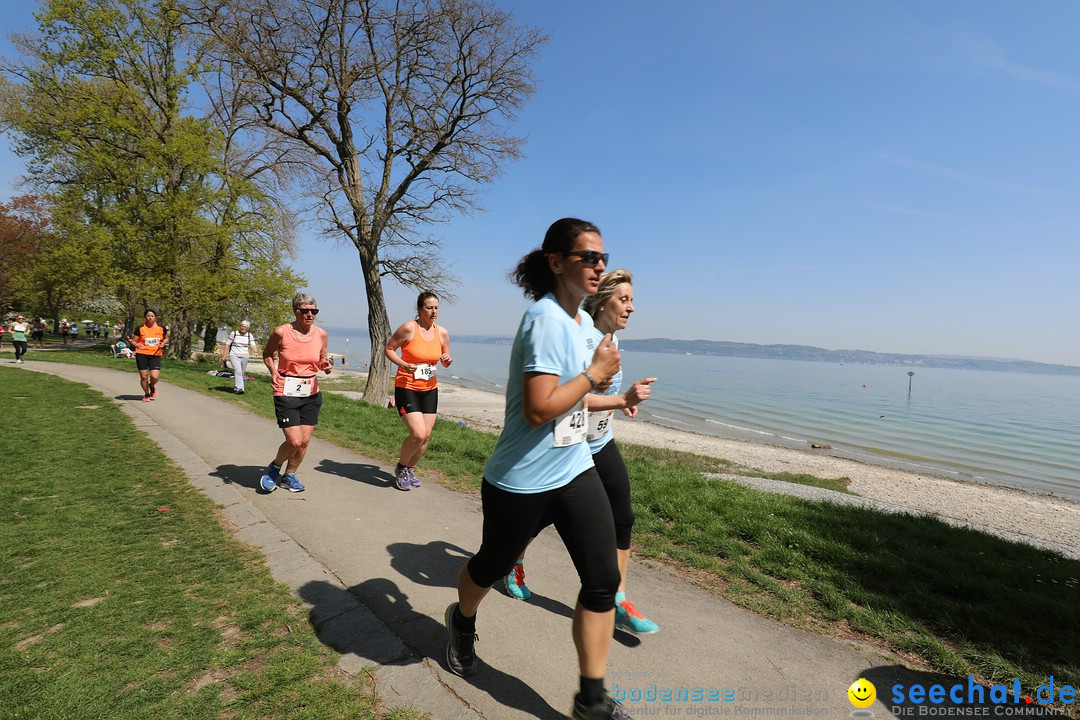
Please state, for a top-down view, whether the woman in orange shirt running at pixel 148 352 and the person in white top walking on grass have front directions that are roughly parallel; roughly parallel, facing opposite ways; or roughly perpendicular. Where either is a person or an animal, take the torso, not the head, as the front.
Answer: roughly parallel

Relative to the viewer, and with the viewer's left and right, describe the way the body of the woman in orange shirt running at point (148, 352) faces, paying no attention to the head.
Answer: facing the viewer

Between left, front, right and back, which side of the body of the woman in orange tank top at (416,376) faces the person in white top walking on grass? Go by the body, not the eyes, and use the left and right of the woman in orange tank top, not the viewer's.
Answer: back

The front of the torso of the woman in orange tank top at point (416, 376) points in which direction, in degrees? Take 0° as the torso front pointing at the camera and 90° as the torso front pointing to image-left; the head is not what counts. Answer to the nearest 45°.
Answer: approximately 315°

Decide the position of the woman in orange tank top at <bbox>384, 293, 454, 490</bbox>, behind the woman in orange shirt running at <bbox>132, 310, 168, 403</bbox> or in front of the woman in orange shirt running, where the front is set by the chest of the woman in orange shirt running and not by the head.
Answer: in front

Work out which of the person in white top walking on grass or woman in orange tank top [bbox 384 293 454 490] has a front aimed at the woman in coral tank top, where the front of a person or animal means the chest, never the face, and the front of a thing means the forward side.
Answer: the person in white top walking on grass

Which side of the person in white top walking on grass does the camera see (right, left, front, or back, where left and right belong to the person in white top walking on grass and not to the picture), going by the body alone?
front

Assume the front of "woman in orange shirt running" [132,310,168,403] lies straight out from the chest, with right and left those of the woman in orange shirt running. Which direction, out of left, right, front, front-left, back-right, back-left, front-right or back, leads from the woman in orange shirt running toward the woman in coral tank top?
front

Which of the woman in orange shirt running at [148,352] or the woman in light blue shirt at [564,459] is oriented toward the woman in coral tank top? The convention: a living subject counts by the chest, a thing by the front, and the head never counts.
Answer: the woman in orange shirt running

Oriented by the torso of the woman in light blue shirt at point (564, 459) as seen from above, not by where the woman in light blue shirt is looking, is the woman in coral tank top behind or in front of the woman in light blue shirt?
behind

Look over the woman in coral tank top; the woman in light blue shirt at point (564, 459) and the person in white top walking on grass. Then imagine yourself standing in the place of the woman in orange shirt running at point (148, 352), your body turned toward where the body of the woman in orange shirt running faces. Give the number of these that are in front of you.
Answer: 2

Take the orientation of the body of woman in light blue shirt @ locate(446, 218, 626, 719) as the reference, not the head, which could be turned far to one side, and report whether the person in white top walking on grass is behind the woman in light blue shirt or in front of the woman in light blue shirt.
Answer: behind
